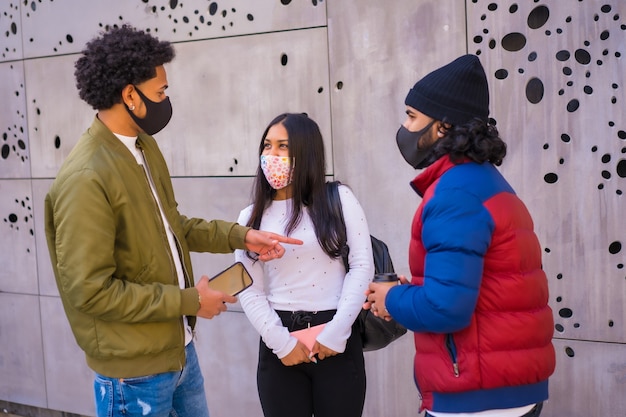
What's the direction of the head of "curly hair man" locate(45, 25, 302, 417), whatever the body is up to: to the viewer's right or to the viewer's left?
to the viewer's right

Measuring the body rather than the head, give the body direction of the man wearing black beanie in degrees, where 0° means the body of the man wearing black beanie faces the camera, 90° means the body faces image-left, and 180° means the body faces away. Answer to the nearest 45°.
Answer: approximately 90°

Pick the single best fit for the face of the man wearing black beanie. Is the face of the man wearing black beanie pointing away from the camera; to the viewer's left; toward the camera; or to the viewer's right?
to the viewer's left

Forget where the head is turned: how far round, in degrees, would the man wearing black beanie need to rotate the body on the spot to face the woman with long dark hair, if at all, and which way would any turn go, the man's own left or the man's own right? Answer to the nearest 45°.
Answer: approximately 45° to the man's own right
